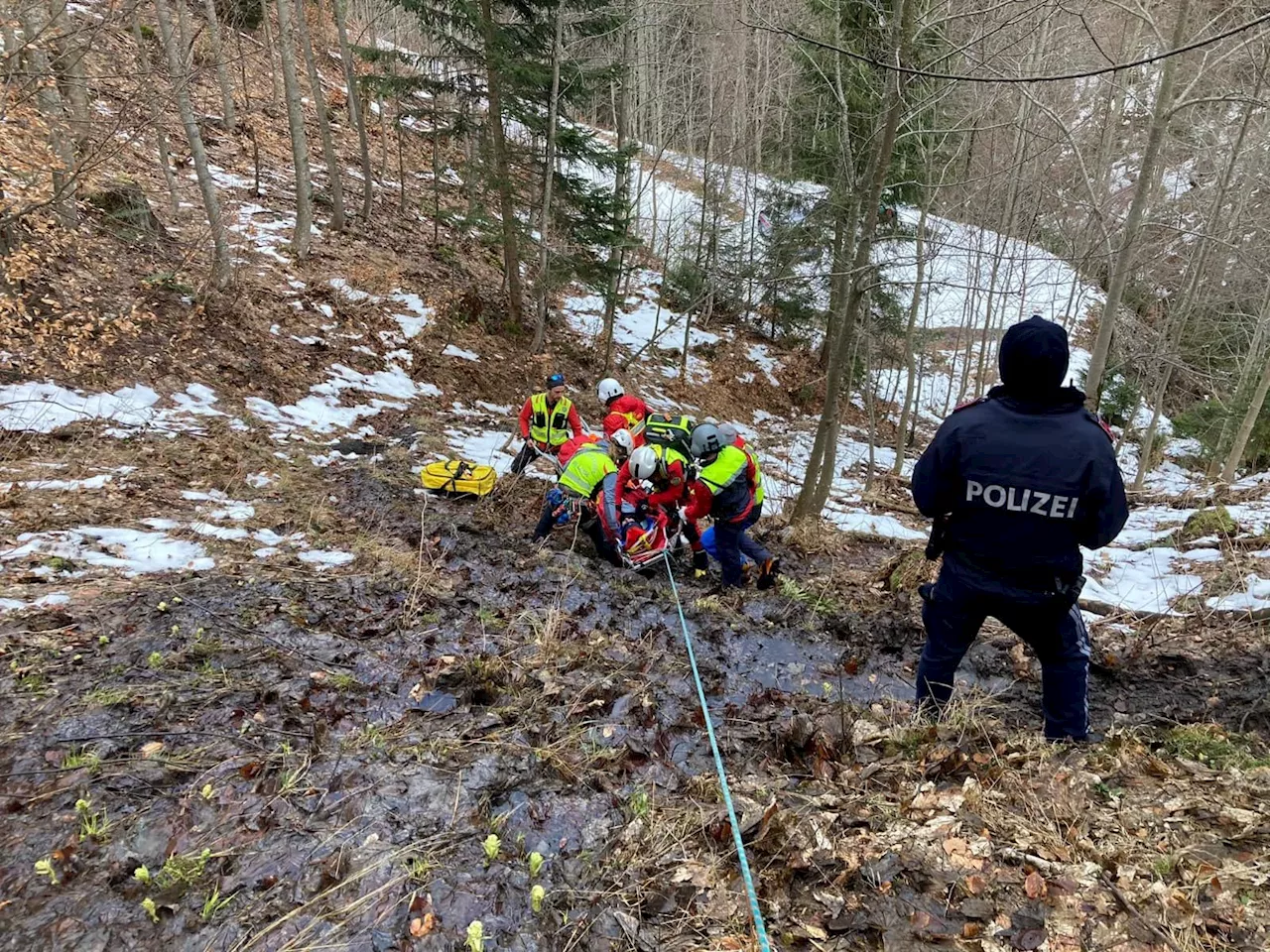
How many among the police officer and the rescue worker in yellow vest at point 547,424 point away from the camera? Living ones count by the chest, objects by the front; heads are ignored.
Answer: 1

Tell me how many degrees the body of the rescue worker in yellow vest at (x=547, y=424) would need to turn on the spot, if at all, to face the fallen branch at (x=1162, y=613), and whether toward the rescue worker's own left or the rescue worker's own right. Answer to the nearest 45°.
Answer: approximately 45° to the rescue worker's own left

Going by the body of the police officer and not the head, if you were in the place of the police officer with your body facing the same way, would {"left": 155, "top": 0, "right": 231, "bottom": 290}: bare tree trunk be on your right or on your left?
on your left

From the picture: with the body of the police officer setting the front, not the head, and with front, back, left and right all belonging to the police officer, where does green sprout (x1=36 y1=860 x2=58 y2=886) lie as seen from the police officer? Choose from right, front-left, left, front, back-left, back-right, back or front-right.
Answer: back-left

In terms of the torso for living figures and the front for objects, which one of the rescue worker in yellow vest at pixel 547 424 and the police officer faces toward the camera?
the rescue worker in yellow vest

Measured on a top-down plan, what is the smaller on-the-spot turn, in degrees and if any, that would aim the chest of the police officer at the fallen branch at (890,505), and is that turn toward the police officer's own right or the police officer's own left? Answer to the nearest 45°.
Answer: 0° — they already face it

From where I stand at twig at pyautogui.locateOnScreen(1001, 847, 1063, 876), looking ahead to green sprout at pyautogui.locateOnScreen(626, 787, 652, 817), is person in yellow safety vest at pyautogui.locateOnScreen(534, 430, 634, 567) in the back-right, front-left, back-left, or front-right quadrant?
front-right

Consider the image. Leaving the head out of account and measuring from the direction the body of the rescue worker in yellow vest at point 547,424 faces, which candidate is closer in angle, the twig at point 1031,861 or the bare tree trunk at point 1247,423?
the twig

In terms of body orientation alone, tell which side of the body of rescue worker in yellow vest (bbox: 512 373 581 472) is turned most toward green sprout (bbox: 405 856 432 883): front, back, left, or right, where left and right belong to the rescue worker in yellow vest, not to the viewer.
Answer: front

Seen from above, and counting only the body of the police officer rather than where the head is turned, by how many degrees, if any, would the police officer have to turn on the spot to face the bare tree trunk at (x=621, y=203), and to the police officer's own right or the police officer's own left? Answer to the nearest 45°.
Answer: approximately 45° to the police officer's own left

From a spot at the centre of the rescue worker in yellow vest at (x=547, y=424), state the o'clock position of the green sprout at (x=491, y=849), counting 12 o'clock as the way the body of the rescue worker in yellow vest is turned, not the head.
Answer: The green sprout is roughly at 12 o'clock from the rescue worker in yellow vest.

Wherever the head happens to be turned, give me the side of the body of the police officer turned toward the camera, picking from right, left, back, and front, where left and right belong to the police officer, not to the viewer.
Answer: back

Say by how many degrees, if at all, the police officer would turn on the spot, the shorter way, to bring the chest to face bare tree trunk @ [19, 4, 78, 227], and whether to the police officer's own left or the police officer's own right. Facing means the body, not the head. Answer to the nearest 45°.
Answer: approximately 90° to the police officer's own left

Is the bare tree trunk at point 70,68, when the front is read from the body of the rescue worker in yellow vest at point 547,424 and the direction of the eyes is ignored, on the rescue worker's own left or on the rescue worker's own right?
on the rescue worker's own right

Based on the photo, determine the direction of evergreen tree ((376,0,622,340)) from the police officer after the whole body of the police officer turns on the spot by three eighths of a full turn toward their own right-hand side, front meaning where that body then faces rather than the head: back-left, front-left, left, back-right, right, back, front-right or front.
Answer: back

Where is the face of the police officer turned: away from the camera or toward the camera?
away from the camera

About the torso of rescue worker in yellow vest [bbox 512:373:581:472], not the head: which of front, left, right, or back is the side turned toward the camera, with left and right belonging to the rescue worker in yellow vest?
front

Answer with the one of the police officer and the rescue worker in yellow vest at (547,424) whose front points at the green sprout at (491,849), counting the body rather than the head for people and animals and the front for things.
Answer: the rescue worker in yellow vest

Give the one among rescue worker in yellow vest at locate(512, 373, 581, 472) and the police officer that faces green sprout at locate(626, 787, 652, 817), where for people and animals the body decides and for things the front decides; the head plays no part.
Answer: the rescue worker in yellow vest
